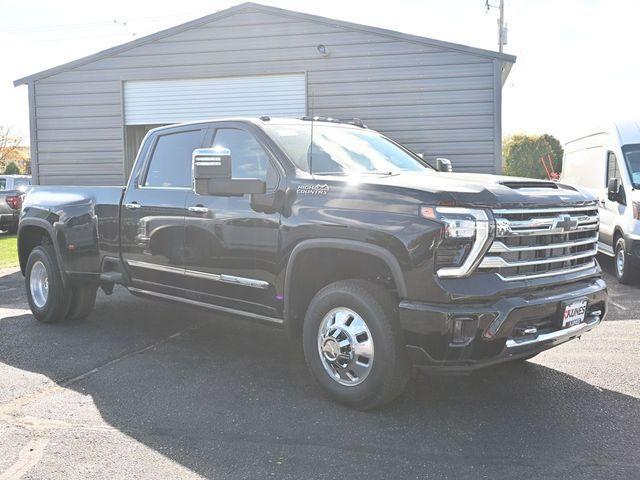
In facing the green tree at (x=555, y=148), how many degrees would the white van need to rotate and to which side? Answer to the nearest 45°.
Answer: approximately 135° to its left

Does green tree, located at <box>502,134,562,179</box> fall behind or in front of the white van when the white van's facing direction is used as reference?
behind

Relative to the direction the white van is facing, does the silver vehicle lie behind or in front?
behind

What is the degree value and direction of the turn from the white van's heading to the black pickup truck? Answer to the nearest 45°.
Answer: approximately 45° to its right

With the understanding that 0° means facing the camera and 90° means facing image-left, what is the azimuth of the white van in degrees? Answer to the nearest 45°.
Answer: approximately 315°

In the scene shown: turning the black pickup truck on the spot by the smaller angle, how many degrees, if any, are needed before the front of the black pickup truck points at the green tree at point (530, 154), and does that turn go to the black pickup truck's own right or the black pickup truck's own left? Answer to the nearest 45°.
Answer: approximately 135° to the black pickup truck's own left

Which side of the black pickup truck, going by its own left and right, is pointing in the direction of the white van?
left

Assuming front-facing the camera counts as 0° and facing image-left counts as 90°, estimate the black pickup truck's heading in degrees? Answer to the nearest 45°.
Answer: approximately 315°
